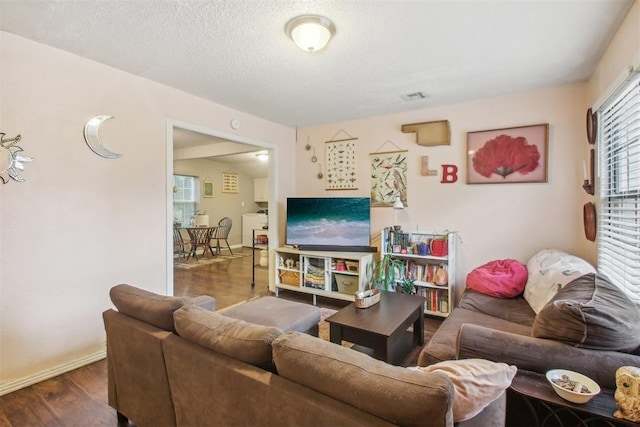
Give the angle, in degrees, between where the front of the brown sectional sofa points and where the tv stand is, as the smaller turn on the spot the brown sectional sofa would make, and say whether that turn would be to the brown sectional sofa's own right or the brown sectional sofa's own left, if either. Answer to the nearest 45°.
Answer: approximately 45° to the brown sectional sofa's own left

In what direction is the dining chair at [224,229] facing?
to the viewer's left

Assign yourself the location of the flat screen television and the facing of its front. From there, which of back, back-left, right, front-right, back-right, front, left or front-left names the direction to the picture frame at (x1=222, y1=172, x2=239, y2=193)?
back-right

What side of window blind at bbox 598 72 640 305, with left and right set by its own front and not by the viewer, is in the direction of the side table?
left

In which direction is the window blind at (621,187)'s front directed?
to the viewer's left
